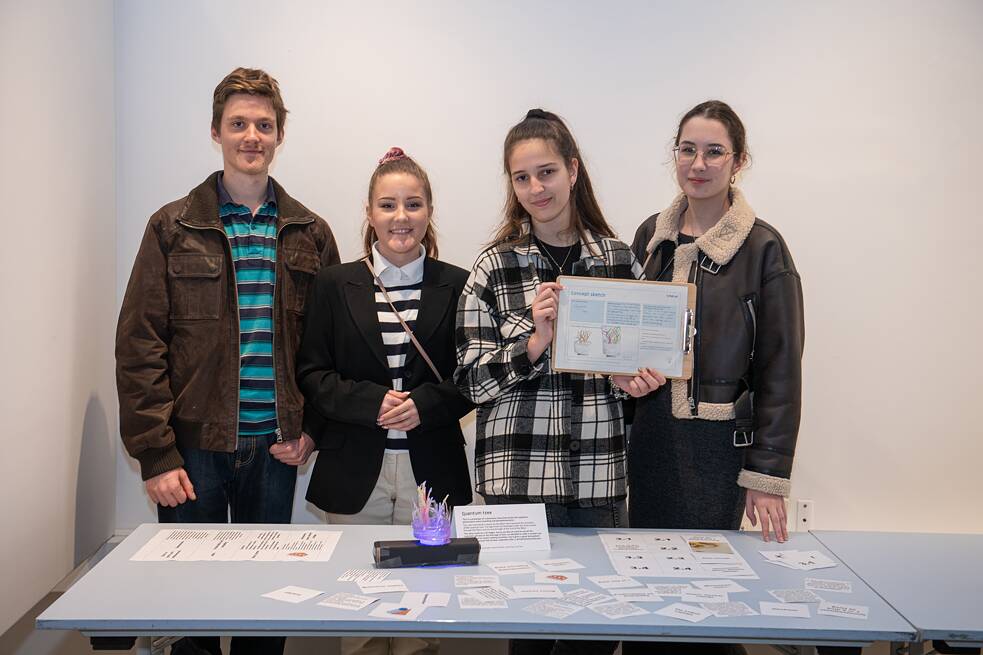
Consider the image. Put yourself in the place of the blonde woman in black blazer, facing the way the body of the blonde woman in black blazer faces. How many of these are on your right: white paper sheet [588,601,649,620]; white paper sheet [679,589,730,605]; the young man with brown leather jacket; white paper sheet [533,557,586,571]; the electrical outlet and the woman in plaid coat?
1

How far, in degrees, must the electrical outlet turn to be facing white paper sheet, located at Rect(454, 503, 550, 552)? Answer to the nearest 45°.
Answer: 0° — it already faces it

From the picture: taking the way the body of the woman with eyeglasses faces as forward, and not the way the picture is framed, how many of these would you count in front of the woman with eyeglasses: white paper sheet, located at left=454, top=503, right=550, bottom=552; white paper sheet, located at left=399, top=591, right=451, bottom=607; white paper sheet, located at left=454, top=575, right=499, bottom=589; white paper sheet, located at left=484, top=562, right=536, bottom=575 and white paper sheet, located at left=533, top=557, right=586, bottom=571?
5

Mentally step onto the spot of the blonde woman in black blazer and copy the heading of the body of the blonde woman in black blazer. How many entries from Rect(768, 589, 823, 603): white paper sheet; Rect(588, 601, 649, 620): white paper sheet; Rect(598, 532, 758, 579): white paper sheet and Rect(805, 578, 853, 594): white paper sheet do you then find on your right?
0

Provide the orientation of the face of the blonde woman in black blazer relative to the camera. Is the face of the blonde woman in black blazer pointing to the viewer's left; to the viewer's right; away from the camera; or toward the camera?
toward the camera

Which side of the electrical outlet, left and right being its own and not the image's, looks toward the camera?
front

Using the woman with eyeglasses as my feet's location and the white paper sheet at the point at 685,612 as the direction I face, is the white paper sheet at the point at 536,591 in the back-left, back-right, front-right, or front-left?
front-right

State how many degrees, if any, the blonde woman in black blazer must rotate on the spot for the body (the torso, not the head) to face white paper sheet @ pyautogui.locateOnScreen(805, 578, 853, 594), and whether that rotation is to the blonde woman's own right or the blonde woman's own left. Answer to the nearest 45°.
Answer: approximately 45° to the blonde woman's own left

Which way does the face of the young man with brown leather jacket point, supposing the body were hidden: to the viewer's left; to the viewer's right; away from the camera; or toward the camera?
toward the camera

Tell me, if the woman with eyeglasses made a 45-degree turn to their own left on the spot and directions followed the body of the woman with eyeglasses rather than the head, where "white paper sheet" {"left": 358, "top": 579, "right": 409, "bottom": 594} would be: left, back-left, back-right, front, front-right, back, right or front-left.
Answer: front-right

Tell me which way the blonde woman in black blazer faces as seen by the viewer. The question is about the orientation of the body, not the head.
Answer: toward the camera

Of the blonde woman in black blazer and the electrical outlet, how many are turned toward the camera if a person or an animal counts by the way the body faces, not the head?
2

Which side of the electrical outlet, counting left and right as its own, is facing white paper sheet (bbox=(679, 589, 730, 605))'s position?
front

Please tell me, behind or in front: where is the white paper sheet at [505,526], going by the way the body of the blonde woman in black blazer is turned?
in front

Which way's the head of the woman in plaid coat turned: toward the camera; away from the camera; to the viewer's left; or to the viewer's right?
toward the camera

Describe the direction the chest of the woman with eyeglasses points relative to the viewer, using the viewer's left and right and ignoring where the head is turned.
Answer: facing the viewer and to the left of the viewer
